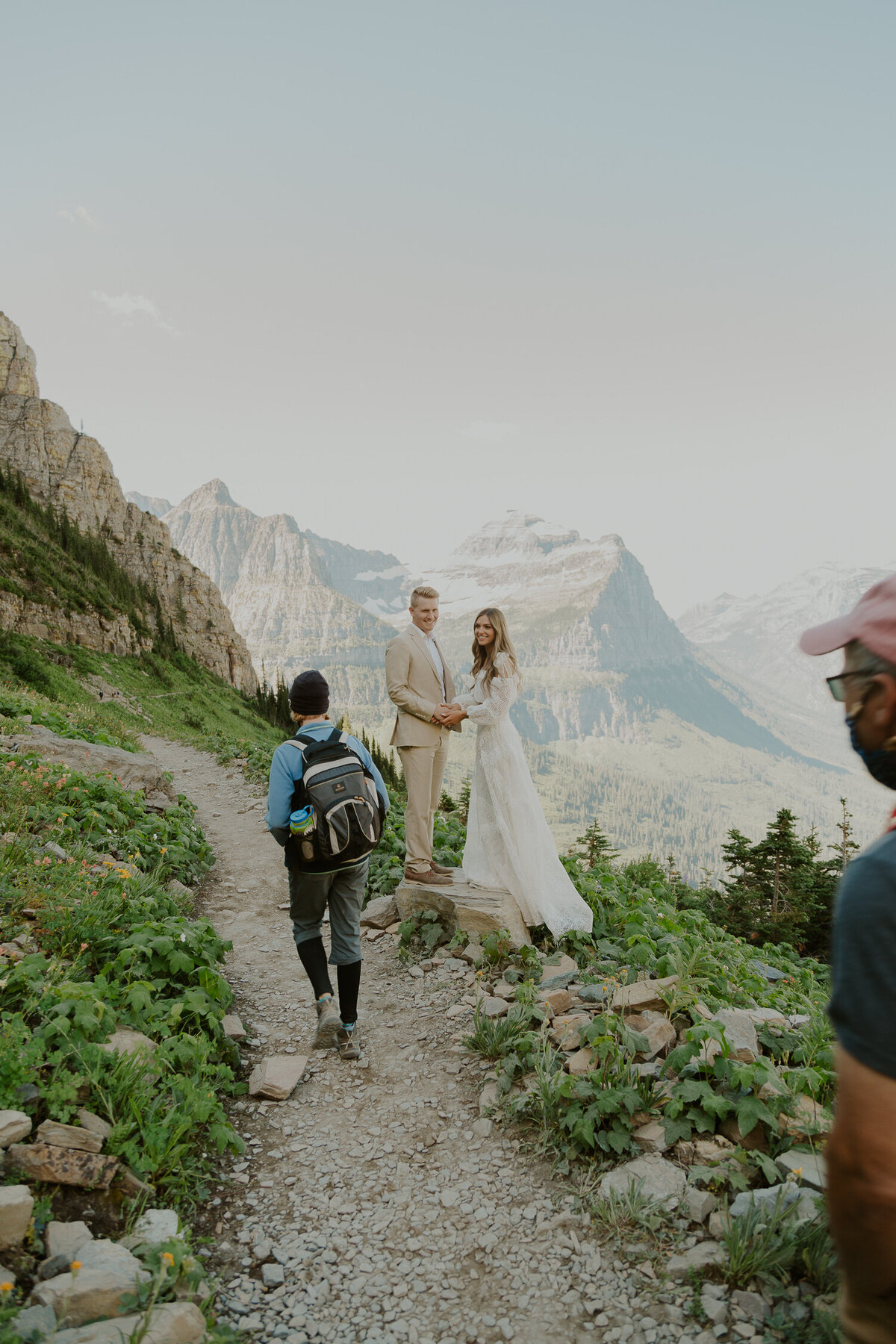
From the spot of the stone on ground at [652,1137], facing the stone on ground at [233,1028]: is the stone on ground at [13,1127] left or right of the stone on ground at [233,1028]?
left

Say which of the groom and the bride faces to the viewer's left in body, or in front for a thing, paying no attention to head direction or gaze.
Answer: the bride

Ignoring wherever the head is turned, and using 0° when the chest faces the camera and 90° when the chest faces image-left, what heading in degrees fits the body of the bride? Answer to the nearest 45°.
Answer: approximately 90°

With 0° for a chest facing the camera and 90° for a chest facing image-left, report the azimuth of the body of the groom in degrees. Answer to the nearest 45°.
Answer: approximately 315°

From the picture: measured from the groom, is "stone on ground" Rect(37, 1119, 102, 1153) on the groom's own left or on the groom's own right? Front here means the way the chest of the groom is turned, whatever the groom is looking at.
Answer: on the groom's own right

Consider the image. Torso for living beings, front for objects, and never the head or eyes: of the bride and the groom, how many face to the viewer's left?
1

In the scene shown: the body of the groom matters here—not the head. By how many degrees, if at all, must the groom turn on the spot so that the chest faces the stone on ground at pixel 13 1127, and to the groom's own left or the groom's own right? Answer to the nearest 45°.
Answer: approximately 45° to the groom's own right

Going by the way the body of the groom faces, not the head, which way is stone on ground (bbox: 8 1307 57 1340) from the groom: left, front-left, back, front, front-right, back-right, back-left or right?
front-right

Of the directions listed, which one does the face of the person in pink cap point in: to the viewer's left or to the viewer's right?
to the viewer's left

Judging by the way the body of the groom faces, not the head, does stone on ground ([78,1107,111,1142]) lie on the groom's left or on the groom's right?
on the groom's right

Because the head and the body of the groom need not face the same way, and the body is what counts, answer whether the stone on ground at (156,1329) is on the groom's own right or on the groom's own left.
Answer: on the groom's own right

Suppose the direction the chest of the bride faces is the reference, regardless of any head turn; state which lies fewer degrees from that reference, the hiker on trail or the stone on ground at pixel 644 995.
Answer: the hiker on trail
